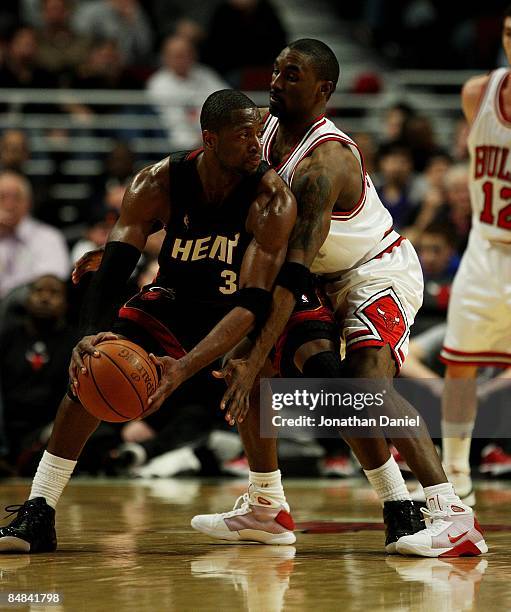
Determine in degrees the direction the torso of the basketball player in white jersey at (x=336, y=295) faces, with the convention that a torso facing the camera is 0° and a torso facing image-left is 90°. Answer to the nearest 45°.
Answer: approximately 90°

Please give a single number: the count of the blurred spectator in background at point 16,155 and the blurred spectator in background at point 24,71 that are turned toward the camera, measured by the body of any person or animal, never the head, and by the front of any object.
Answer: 2

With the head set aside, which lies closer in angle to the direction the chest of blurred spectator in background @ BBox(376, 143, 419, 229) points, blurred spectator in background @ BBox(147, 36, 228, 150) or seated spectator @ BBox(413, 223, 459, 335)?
the seated spectator

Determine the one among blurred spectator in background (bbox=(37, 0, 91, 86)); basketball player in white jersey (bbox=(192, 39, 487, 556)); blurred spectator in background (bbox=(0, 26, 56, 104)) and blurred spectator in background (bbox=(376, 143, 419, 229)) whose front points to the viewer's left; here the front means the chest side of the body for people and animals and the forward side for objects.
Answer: the basketball player in white jersey

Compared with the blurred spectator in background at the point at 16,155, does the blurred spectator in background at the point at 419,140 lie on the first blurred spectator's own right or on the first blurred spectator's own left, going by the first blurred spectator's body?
on the first blurred spectator's own left
